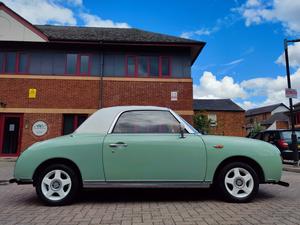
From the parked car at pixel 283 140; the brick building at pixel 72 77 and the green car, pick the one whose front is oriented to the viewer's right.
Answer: the green car

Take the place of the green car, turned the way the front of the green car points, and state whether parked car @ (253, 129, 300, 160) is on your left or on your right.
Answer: on your left

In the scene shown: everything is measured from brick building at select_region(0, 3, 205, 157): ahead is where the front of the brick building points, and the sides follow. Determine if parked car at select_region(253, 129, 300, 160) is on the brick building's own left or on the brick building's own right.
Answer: on the brick building's own left

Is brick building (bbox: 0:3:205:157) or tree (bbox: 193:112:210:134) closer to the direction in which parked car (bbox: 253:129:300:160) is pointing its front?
the tree

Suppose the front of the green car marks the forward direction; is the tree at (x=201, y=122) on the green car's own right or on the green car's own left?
on the green car's own left

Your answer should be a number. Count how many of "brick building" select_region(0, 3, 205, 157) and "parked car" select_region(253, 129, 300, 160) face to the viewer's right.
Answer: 0

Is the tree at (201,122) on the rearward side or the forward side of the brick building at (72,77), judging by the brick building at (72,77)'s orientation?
on the rearward side

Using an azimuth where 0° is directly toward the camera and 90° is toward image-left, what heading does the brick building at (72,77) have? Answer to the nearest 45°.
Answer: approximately 0°

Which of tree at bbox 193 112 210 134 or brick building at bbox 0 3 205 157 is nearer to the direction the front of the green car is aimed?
the tree

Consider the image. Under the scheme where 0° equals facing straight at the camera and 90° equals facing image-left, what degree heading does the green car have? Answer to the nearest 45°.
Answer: approximately 270°

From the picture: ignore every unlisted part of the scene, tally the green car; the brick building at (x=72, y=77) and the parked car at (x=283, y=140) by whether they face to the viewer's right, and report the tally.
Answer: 1
